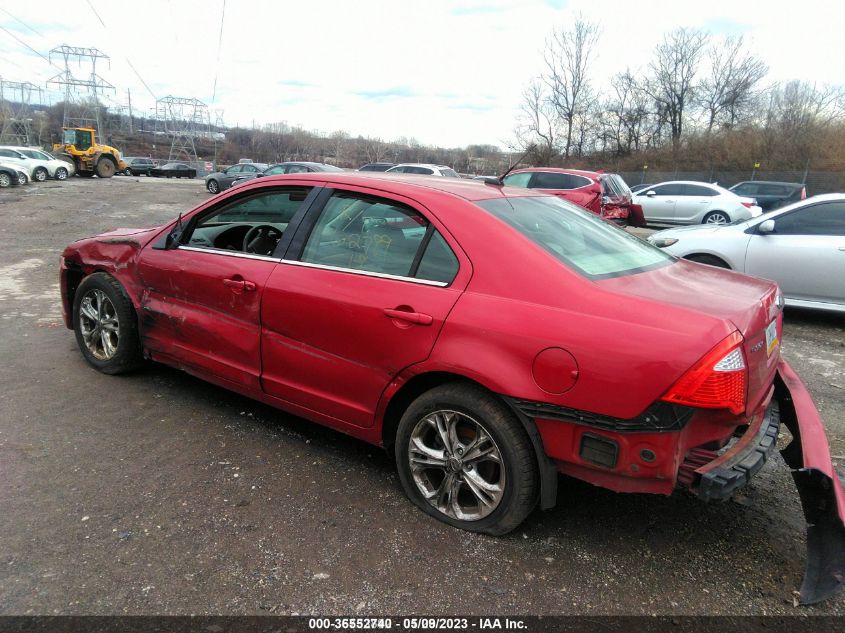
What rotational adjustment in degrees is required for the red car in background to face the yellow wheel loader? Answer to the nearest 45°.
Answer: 0° — it already faces it

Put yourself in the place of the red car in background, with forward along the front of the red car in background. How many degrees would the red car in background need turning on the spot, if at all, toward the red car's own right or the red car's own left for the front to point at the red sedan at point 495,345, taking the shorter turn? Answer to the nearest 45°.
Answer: approximately 135° to the red car's own left

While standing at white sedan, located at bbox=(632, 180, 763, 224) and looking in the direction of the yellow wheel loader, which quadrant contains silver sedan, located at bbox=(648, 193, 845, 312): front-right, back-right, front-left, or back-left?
back-left

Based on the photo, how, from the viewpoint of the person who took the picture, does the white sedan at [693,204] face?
facing to the left of the viewer

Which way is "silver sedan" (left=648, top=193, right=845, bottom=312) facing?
to the viewer's left

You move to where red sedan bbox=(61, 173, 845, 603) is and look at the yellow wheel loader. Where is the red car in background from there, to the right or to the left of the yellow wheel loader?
right

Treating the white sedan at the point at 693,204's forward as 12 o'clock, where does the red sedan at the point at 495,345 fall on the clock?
The red sedan is roughly at 9 o'clock from the white sedan.

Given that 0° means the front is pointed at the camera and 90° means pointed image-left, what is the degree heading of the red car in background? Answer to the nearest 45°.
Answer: approximately 135°

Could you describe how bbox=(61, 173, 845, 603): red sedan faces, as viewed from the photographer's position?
facing away from the viewer and to the left of the viewer

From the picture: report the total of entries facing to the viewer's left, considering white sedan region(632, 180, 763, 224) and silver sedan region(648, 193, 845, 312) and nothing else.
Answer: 2

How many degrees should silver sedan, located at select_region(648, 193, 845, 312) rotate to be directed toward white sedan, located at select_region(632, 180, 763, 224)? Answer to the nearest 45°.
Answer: approximately 90° to its right
